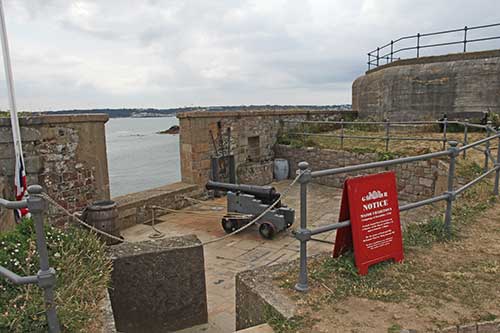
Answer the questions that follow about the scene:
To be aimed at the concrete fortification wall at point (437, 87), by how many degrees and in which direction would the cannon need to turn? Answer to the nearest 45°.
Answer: approximately 90° to its right

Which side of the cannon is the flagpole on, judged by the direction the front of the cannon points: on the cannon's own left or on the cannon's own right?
on the cannon's own left

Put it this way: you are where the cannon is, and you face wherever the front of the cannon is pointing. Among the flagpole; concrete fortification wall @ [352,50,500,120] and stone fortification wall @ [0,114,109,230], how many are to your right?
1

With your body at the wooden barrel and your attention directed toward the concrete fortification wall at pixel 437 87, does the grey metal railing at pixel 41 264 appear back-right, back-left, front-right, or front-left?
back-right

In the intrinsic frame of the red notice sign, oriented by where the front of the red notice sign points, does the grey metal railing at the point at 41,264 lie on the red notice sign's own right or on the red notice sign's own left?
on the red notice sign's own right

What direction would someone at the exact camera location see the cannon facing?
facing away from the viewer and to the left of the viewer

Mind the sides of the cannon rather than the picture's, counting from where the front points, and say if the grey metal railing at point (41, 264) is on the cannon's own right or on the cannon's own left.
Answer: on the cannon's own left

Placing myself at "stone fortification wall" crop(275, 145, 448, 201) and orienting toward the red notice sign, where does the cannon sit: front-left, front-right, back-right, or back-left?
front-right

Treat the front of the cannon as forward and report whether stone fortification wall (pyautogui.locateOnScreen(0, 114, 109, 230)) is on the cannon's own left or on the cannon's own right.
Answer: on the cannon's own left

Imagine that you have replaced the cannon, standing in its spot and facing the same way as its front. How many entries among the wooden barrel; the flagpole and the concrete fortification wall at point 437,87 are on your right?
1
